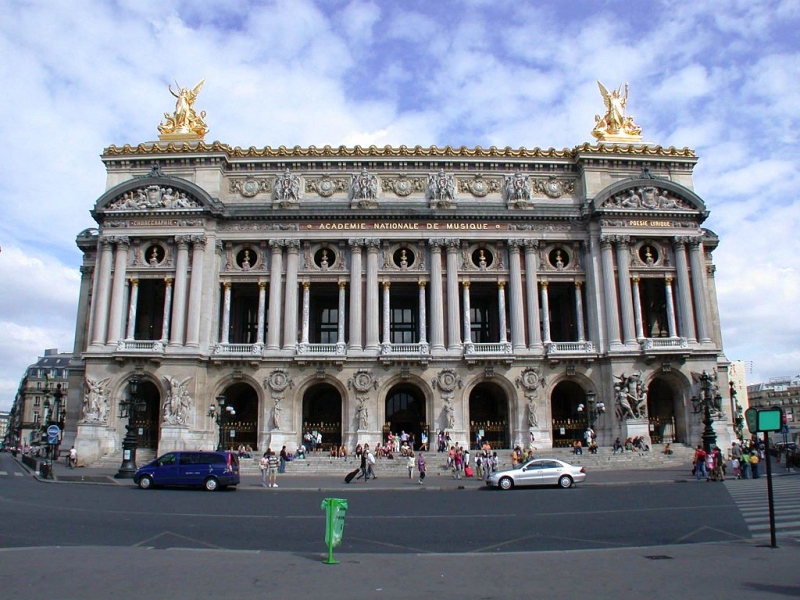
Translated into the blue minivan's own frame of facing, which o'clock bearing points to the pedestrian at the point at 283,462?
The pedestrian is roughly at 4 o'clock from the blue minivan.

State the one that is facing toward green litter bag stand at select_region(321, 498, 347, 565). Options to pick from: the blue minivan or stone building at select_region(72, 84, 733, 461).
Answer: the stone building

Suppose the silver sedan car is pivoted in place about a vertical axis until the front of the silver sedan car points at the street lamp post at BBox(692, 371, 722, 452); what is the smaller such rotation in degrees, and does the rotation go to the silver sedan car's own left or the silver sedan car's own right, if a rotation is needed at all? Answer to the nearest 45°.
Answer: approximately 135° to the silver sedan car's own right

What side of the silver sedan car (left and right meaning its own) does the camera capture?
left

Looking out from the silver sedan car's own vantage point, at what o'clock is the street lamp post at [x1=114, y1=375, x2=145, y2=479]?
The street lamp post is roughly at 12 o'clock from the silver sedan car.

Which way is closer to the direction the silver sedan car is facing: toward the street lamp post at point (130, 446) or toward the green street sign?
the street lamp post

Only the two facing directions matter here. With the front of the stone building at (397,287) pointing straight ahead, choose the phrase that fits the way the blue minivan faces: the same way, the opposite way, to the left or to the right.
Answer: to the right

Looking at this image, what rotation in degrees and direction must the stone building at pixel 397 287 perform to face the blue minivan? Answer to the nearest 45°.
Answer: approximately 45° to its right

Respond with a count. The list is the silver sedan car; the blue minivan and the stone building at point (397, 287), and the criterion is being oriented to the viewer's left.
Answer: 2

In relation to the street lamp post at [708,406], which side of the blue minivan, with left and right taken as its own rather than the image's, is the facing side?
back

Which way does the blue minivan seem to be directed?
to the viewer's left

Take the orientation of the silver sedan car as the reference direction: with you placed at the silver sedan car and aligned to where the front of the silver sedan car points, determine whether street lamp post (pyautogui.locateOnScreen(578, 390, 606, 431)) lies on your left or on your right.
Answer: on your right

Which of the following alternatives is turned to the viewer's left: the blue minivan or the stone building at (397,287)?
the blue minivan

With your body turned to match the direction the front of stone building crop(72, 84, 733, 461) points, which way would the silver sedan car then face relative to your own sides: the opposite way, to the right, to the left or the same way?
to the right
